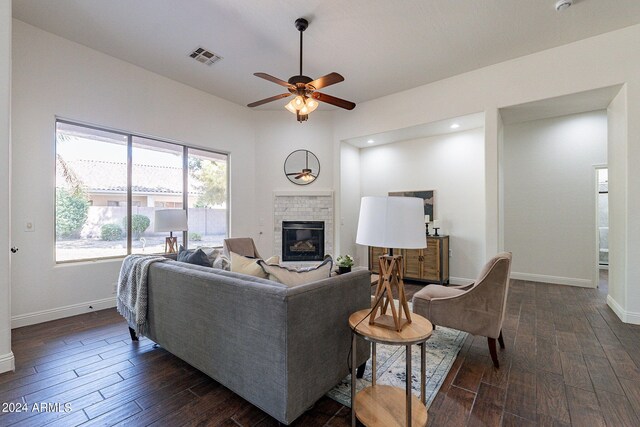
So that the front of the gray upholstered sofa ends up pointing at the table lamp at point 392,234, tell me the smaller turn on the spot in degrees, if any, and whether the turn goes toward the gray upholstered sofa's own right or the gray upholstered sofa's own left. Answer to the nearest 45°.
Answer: approximately 45° to the gray upholstered sofa's own right

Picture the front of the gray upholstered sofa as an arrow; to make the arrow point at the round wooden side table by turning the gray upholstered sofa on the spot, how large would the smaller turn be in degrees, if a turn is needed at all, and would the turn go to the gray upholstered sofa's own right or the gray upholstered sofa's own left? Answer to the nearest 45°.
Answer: approximately 45° to the gray upholstered sofa's own right

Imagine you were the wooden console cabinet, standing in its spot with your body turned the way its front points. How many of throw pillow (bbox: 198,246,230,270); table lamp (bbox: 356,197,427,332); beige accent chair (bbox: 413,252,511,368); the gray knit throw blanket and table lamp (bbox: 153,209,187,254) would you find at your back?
0

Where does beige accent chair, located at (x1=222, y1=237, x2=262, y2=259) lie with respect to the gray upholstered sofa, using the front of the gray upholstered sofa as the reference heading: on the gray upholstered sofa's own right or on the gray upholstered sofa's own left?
on the gray upholstered sofa's own left

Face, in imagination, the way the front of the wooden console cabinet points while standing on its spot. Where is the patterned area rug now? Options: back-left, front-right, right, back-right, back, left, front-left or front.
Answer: front-left

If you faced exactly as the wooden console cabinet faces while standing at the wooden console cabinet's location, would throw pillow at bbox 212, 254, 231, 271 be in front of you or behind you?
in front

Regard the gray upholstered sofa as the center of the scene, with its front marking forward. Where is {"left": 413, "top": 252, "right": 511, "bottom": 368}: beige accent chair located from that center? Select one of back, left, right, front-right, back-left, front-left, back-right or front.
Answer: front-right

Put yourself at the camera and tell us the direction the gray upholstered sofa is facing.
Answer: facing away from the viewer and to the right of the viewer

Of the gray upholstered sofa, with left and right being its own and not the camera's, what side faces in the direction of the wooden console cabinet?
front

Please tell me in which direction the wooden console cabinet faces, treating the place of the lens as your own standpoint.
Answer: facing the viewer and to the left of the viewer

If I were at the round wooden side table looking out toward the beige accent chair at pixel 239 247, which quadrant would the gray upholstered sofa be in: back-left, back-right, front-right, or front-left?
front-left

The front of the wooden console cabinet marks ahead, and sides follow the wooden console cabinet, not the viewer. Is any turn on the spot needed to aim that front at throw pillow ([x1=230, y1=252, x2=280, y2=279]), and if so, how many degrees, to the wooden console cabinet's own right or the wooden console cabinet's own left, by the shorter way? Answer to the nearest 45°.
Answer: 0° — it already faces it
